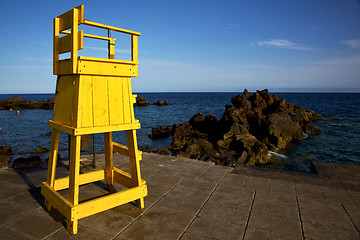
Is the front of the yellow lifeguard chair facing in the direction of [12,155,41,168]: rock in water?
no

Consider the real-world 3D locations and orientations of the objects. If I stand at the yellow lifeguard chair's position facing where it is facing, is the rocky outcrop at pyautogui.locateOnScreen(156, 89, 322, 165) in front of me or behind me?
in front

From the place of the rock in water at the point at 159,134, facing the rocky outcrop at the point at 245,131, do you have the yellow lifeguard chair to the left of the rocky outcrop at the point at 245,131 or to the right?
right

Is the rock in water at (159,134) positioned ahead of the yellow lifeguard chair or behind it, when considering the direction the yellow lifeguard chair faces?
ahead

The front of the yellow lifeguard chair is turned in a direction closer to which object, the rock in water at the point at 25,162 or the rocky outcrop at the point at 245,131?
the rocky outcrop

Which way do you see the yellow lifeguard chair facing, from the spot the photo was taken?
facing away from the viewer and to the right of the viewer
